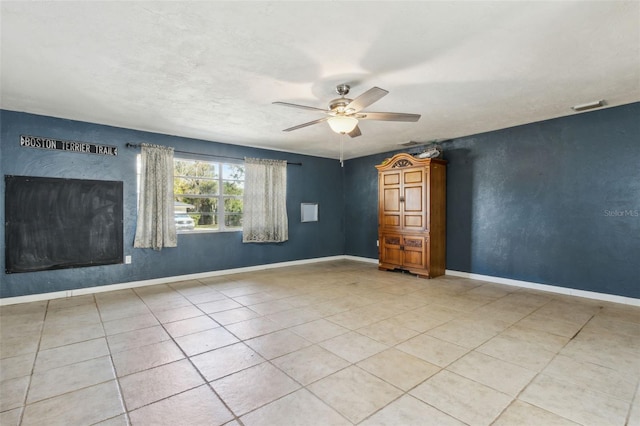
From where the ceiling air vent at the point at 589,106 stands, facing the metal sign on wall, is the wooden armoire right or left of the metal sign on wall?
right

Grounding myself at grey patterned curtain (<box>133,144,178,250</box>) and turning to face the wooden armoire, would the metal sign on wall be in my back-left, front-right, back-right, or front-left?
back-right

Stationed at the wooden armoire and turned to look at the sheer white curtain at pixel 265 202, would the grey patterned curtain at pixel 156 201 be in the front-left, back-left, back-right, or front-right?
front-left

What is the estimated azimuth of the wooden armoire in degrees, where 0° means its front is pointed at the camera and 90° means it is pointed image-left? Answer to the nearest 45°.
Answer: approximately 45°

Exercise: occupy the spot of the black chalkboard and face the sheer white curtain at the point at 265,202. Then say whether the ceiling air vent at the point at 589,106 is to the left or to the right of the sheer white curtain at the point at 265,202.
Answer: right

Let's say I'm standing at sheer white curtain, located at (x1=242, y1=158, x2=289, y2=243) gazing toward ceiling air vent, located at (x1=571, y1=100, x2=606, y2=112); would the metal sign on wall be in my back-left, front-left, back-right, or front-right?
back-right

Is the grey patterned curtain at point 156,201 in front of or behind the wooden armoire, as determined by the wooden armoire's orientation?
in front

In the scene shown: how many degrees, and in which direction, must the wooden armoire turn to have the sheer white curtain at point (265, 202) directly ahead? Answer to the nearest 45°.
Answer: approximately 45° to its right

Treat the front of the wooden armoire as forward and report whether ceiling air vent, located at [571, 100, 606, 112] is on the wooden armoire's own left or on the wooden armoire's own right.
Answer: on the wooden armoire's own left

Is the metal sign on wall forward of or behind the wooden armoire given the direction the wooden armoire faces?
forward

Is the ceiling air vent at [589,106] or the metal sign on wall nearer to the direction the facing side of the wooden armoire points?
the metal sign on wall

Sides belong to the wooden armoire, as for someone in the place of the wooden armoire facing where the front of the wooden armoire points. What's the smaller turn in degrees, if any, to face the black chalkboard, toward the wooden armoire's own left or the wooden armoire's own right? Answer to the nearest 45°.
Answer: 0° — it already faces it
